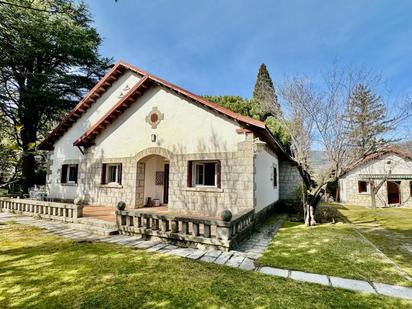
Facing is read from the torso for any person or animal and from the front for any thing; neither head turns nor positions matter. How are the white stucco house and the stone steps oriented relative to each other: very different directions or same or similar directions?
same or similar directions

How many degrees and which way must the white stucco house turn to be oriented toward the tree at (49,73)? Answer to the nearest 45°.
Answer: approximately 90° to its right

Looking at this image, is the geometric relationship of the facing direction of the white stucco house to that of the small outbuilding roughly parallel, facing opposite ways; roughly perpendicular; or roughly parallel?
roughly parallel

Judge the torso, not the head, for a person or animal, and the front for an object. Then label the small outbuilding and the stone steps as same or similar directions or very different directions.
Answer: same or similar directions

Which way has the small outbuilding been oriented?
toward the camera

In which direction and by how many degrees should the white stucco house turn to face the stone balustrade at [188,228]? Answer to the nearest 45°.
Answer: approximately 45° to its left

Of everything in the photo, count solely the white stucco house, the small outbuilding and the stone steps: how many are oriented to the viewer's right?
0

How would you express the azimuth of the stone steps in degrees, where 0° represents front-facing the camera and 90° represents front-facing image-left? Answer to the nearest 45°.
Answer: approximately 45°

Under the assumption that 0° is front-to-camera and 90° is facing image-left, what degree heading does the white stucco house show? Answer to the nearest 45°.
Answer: approximately 45°

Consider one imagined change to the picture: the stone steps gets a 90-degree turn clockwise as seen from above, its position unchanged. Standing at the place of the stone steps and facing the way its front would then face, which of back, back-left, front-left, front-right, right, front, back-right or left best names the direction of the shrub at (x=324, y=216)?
back-right

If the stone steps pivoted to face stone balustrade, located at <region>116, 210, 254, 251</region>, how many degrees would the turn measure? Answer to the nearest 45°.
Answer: approximately 90° to its left

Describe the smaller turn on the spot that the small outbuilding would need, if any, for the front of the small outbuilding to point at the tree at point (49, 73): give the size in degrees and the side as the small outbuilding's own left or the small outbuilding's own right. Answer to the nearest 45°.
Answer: approximately 45° to the small outbuilding's own right

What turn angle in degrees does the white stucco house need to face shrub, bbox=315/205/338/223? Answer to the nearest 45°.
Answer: approximately 135° to its left

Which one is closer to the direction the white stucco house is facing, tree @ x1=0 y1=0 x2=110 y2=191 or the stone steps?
the stone steps
